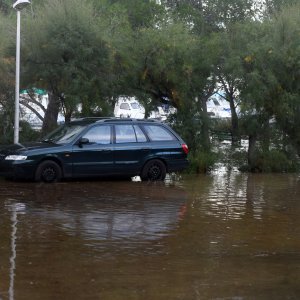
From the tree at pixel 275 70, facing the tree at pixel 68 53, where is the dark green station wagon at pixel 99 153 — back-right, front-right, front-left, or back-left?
front-left

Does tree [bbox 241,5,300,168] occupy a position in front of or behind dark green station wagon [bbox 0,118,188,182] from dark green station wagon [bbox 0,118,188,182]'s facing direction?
behind

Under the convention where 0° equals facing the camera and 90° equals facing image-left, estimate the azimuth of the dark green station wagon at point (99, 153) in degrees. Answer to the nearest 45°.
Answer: approximately 90°

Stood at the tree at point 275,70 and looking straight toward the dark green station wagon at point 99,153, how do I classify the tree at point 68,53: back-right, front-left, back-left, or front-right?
front-right
